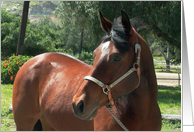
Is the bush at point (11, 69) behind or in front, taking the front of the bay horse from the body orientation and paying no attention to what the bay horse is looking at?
behind
